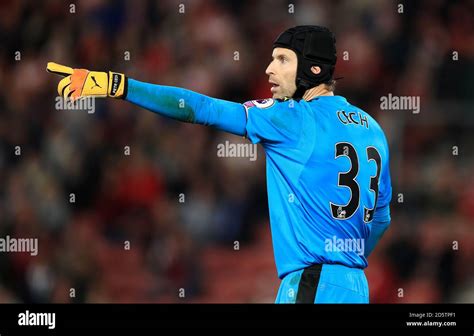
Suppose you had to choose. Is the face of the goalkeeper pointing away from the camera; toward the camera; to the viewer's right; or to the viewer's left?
to the viewer's left

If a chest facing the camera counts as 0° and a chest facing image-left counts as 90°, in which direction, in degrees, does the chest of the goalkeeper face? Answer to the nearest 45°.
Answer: approximately 135°
